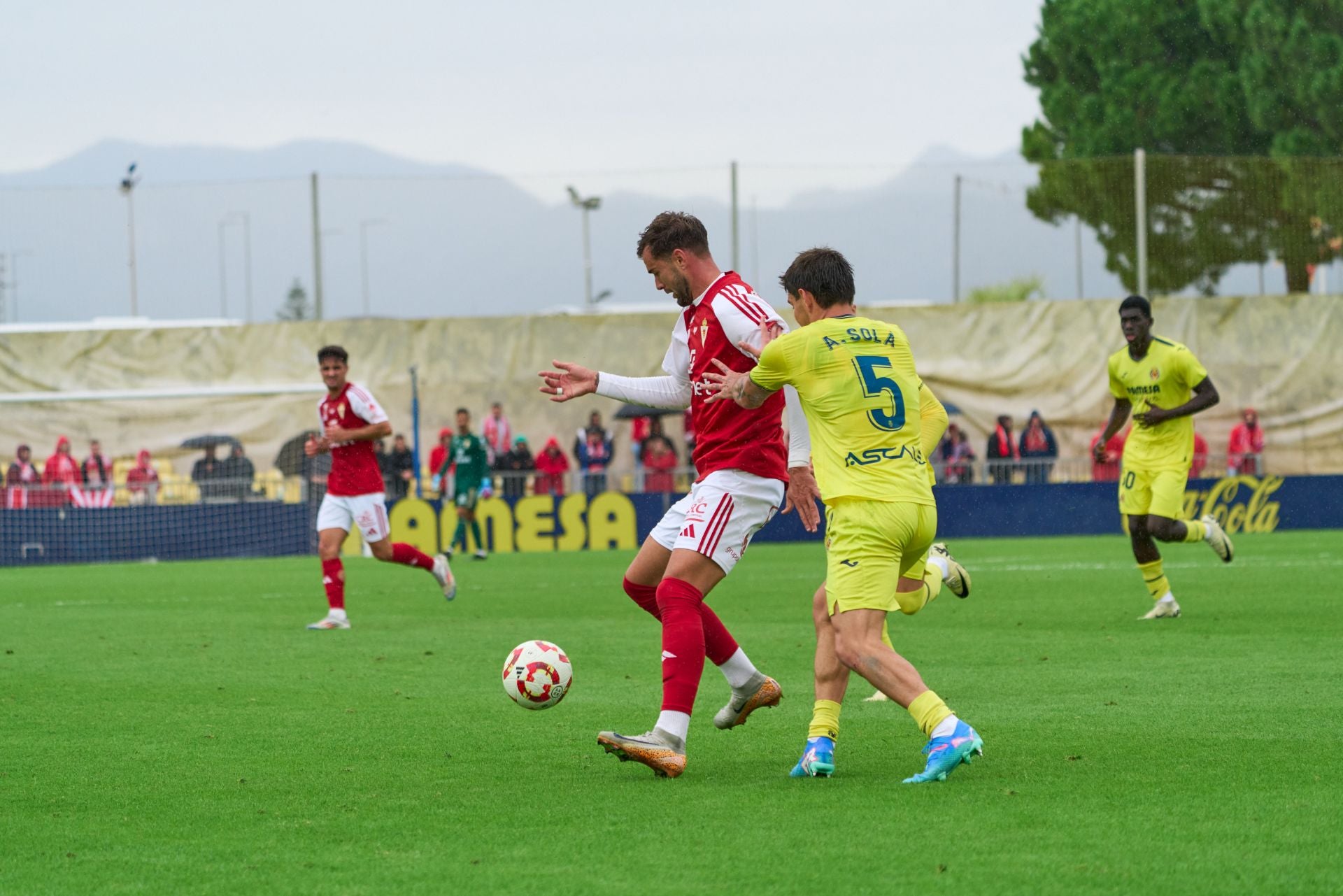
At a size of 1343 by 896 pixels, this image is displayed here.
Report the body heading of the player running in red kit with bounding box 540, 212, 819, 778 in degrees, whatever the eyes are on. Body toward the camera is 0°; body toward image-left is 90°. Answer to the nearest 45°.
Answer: approximately 45°

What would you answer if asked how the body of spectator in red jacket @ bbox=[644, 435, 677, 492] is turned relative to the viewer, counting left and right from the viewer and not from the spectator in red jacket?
facing the viewer

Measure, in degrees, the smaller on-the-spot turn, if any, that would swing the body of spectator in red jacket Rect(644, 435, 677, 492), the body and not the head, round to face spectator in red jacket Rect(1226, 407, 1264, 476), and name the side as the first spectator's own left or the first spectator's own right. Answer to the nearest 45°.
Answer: approximately 90° to the first spectator's own left

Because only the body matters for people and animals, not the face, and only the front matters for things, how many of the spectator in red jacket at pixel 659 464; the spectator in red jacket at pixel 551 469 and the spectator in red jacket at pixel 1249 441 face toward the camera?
3

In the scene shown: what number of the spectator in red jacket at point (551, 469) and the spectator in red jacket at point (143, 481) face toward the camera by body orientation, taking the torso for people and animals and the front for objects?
2

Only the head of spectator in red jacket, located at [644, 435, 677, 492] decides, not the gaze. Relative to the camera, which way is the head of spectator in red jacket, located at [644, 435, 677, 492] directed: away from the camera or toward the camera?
toward the camera

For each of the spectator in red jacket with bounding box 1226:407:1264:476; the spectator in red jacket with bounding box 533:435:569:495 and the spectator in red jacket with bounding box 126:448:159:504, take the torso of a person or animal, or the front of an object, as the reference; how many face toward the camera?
3

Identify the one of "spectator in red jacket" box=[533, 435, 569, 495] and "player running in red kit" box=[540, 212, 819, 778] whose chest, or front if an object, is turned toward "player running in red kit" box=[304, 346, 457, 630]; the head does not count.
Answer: the spectator in red jacket

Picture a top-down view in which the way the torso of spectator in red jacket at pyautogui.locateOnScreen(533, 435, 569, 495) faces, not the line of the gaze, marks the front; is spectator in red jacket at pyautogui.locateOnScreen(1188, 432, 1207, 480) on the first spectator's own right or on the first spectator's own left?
on the first spectator's own left

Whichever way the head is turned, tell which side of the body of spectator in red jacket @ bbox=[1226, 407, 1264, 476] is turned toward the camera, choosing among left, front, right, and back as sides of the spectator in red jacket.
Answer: front

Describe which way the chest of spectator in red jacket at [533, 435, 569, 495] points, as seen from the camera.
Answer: toward the camera

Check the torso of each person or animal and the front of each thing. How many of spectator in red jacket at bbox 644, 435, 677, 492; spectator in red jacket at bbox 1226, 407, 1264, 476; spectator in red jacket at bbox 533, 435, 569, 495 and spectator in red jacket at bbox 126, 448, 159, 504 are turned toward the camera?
4

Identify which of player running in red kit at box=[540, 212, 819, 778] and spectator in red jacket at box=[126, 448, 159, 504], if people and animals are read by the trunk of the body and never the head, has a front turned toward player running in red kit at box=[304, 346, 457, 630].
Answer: the spectator in red jacket
